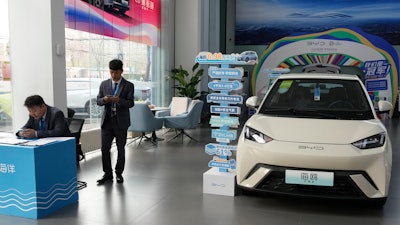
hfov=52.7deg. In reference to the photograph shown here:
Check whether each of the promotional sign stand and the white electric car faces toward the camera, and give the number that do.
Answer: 2

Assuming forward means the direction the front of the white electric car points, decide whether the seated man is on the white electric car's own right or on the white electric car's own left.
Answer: on the white electric car's own right

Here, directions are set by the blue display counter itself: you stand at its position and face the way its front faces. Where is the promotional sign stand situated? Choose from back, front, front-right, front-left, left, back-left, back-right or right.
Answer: back-left

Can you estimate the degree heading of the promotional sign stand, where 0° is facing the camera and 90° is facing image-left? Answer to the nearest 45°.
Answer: approximately 0°

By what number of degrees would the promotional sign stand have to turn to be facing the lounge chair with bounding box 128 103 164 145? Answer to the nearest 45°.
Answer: approximately 135° to its right

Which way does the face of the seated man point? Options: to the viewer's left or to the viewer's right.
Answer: to the viewer's left

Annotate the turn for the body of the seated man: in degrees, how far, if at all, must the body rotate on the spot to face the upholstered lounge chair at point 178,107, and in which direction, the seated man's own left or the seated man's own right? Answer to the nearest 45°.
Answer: approximately 180°
